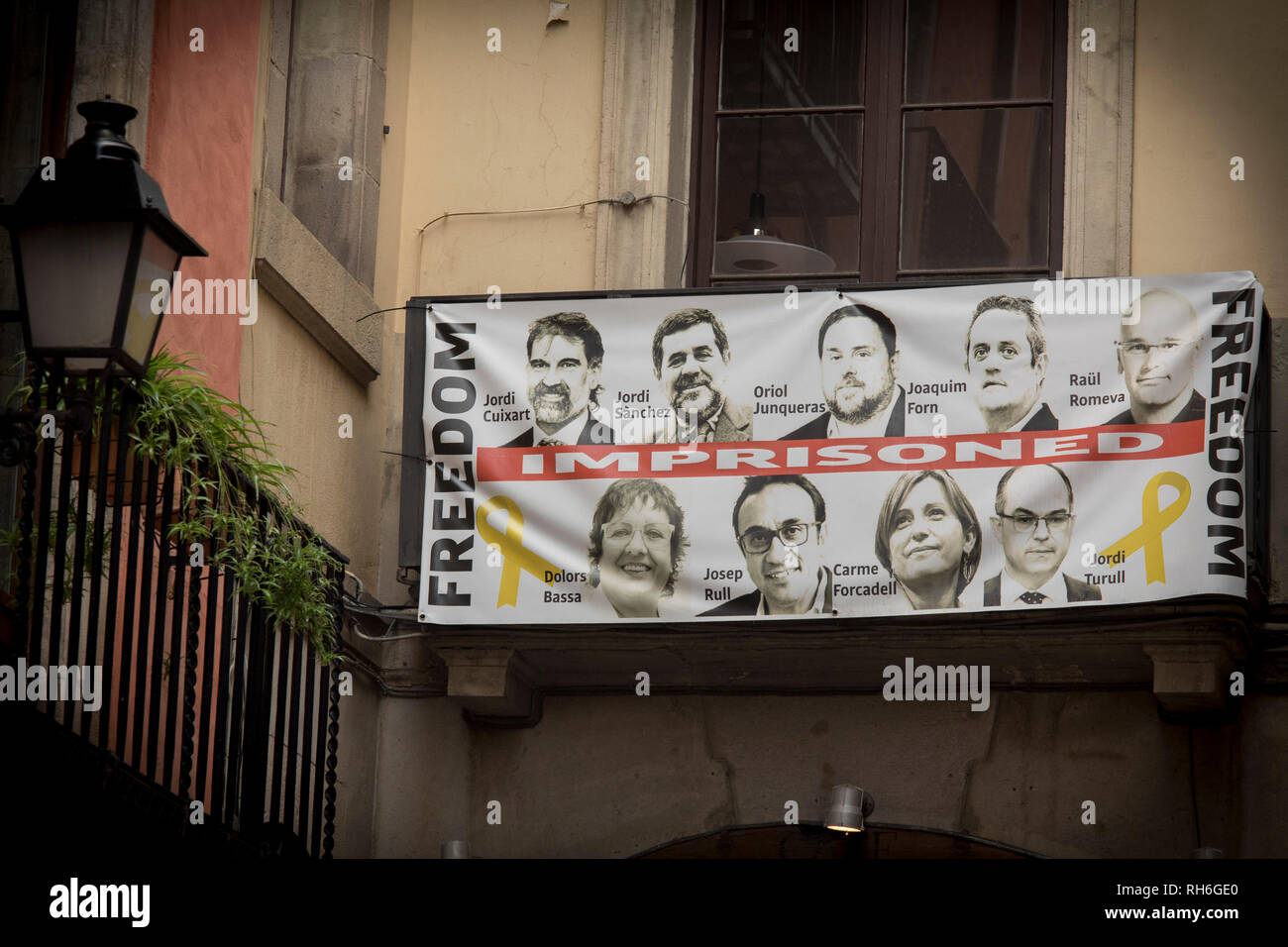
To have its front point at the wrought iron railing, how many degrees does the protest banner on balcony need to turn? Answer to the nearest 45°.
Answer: approximately 45° to its right

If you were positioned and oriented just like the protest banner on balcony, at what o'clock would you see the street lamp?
The street lamp is roughly at 1 o'clock from the protest banner on balcony.

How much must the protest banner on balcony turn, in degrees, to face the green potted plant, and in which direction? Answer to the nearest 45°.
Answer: approximately 45° to its right

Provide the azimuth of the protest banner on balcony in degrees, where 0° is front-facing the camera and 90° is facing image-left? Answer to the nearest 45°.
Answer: approximately 0°
